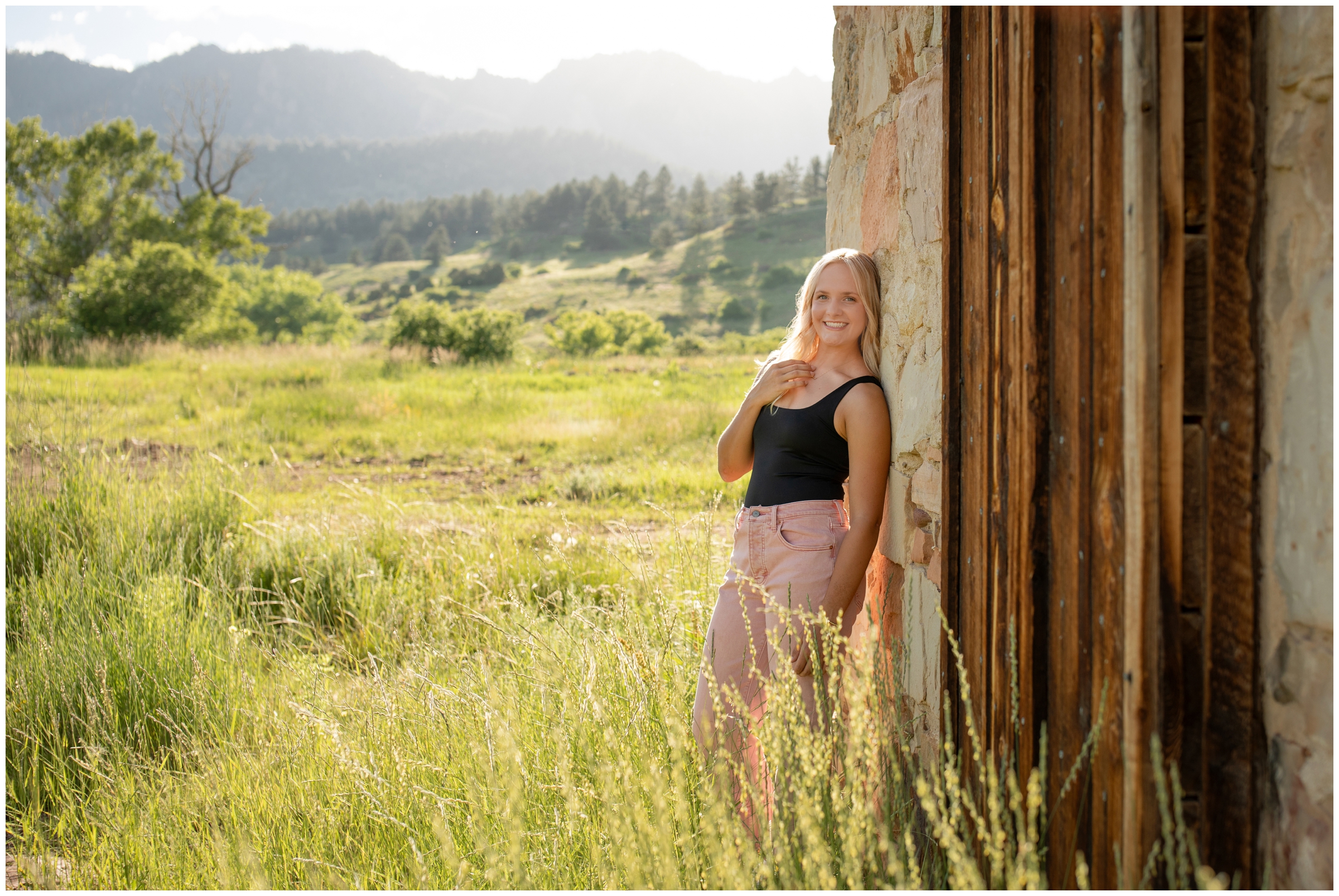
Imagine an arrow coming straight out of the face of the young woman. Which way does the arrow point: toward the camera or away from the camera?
toward the camera

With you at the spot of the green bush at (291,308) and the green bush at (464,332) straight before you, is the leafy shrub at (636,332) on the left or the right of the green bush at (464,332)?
left

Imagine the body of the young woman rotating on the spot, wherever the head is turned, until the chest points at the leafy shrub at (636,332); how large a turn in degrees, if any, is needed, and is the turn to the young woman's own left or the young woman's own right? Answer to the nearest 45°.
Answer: approximately 135° to the young woman's own right

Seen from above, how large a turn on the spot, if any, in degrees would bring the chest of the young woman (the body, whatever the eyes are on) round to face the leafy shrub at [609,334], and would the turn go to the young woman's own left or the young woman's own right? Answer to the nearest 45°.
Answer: approximately 135° to the young woman's own right

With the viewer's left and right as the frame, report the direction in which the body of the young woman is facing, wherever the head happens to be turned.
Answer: facing the viewer and to the left of the viewer

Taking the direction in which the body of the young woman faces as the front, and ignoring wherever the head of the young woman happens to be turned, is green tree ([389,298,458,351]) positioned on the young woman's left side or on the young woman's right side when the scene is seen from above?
on the young woman's right side

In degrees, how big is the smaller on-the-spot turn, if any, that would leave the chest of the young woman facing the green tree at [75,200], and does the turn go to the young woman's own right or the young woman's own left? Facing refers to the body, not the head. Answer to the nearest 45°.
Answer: approximately 90° to the young woman's own right
